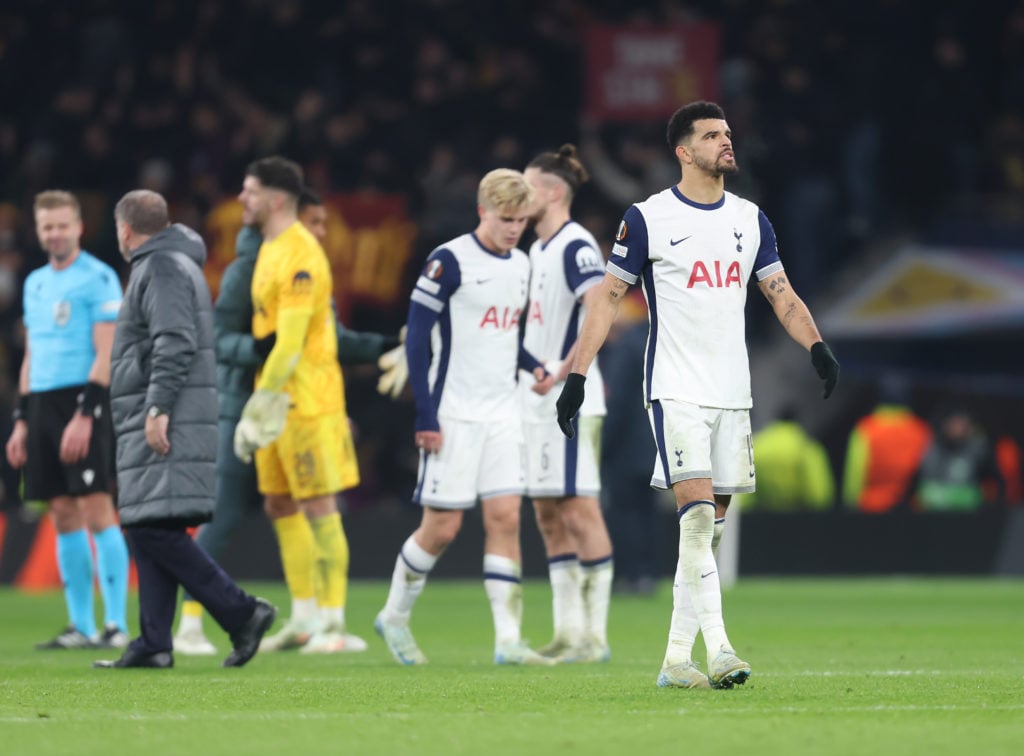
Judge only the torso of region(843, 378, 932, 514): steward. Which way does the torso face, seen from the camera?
away from the camera

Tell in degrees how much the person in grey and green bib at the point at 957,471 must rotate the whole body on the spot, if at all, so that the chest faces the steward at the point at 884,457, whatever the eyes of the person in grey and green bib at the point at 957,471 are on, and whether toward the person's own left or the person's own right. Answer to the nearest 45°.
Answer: approximately 90° to the person's own right

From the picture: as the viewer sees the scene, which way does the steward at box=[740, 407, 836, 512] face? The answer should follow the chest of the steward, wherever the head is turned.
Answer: away from the camera

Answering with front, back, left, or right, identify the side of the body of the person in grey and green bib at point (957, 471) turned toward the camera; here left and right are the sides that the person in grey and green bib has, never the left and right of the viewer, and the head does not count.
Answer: front

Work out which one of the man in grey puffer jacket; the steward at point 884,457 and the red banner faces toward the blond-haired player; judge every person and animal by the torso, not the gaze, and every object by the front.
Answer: the red banner
